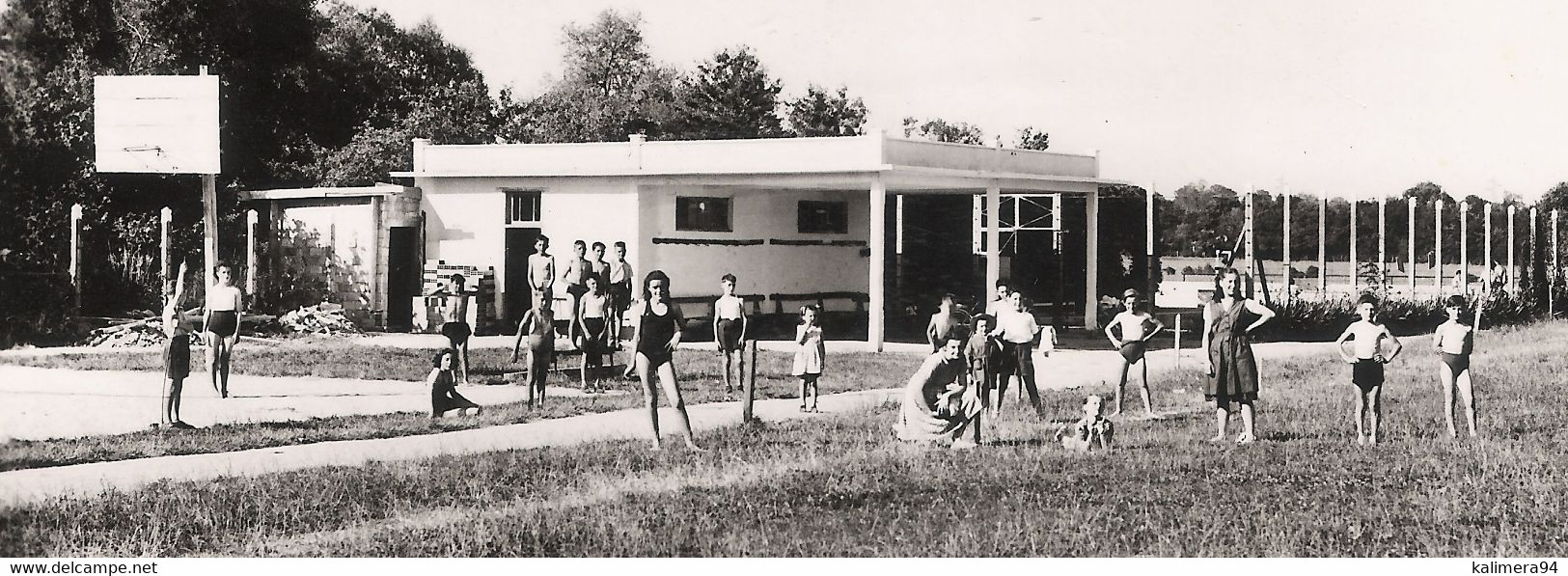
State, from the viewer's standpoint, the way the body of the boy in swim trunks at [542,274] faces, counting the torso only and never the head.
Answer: toward the camera

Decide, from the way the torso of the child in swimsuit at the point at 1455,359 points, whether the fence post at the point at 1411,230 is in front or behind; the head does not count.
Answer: behind

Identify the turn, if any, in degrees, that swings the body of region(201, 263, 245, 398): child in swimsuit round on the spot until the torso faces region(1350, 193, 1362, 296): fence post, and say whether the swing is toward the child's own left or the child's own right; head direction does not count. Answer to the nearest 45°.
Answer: approximately 90° to the child's own left

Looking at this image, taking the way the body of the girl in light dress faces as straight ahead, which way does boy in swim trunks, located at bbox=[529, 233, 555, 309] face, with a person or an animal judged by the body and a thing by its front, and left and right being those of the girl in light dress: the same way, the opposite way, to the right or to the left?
the same way

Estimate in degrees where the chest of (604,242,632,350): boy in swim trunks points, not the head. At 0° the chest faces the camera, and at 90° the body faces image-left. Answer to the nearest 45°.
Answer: approximately 0°

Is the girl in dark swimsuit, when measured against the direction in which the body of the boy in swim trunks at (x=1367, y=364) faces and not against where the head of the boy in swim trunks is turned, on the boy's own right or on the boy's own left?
on the boy's own right

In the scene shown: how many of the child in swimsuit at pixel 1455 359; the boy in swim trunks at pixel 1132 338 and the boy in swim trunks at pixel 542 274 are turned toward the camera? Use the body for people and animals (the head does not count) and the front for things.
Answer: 3

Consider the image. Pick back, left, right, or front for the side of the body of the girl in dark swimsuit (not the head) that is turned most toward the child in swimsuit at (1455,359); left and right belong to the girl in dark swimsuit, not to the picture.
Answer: left

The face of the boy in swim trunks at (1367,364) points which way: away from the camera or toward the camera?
toward the camera

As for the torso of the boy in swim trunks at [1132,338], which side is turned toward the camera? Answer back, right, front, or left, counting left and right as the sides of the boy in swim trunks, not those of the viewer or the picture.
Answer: front

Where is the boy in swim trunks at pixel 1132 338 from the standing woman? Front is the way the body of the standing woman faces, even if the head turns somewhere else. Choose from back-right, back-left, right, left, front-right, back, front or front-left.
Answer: back-right
